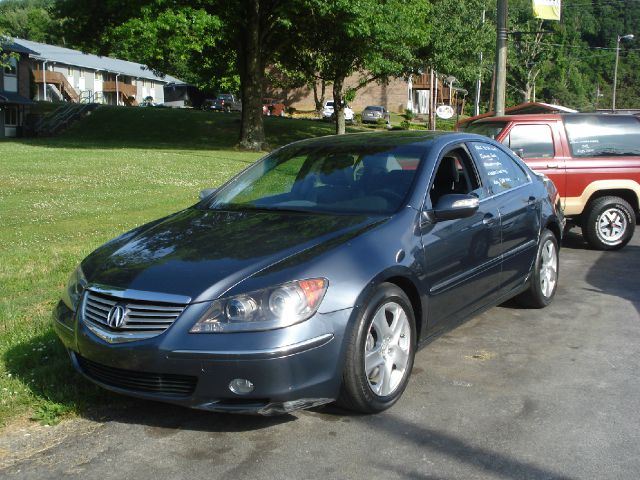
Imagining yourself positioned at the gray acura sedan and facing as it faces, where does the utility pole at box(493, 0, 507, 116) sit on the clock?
The utility pole is roughly at 5 o'clock from the gray acura sedan.

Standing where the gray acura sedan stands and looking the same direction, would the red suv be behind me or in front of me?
behind

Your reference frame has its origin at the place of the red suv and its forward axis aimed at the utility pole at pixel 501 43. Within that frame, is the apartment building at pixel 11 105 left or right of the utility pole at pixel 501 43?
left

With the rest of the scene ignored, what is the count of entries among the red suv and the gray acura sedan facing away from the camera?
0

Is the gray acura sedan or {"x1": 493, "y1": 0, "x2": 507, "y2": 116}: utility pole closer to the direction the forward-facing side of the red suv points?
the gray acura sedan

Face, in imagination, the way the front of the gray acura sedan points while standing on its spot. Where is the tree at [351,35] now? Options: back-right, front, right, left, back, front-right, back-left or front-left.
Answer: back-right

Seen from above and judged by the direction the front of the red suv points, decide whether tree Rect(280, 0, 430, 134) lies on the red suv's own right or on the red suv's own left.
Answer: on the red suv's own right

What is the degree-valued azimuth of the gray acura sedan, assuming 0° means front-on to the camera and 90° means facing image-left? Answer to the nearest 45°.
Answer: approximately 45°
